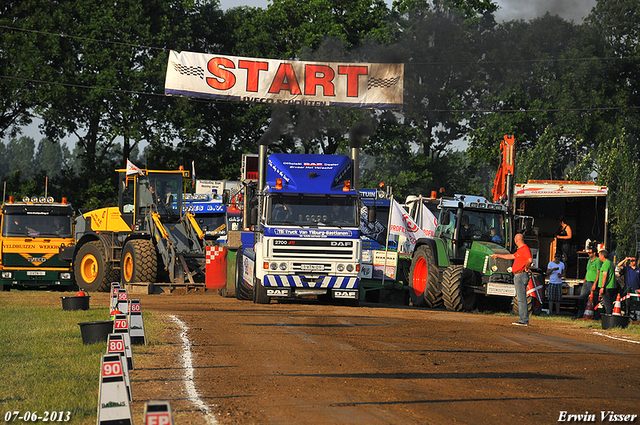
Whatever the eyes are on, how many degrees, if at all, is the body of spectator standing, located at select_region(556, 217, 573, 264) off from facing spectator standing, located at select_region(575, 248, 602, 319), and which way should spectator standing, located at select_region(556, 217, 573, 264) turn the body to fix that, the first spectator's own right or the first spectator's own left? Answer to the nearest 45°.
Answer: approximately 45° to the first spectator's own left

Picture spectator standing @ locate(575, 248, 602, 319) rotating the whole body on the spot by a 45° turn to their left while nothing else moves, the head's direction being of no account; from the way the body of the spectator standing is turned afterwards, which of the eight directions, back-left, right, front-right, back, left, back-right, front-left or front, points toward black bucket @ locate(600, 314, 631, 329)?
front

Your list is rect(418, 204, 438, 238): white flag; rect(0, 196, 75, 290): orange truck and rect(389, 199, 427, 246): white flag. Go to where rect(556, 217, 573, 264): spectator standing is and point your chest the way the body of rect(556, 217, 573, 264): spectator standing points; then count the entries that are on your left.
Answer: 0

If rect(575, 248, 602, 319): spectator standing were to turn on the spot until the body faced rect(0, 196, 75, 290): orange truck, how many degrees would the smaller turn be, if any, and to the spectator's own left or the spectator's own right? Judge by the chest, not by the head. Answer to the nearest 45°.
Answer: approximately 45° to the spectator's own right

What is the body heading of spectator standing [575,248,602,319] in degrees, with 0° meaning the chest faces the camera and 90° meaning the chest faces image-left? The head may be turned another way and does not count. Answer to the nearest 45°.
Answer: approximately 45°

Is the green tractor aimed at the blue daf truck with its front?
no

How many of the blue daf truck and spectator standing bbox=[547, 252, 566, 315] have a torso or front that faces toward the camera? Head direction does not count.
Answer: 2

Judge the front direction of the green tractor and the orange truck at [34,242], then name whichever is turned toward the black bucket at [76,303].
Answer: the orange truck

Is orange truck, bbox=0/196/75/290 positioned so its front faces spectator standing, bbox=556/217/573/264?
no

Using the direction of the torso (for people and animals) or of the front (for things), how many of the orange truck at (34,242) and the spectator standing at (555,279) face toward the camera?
2

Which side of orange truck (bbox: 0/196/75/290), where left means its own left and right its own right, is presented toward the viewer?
front

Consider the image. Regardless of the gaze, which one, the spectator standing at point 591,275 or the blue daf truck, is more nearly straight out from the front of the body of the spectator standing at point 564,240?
the blue daf truck

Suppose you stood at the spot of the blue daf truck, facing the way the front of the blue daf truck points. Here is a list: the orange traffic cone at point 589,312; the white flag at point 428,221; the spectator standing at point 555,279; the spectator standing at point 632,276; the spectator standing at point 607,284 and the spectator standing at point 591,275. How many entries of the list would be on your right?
0

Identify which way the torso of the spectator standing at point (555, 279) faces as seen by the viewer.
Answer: toward the camera

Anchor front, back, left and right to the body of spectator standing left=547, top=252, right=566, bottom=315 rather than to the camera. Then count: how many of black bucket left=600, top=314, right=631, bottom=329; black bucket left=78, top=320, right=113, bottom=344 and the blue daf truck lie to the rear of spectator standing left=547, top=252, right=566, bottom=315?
0

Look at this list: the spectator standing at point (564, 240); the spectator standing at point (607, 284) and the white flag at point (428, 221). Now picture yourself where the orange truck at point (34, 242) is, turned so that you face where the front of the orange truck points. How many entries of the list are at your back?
0
